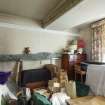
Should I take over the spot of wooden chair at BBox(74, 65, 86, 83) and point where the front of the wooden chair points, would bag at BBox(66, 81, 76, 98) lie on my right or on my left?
on my right

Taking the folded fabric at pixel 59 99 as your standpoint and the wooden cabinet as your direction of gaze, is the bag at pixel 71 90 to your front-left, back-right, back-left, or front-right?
front-right

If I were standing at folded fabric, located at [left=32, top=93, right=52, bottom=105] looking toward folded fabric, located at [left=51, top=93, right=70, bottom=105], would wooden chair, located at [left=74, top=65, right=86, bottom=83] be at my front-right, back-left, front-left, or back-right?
front-left

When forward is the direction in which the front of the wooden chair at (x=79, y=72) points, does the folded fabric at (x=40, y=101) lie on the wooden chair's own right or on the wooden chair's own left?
on the wooden chair's own right

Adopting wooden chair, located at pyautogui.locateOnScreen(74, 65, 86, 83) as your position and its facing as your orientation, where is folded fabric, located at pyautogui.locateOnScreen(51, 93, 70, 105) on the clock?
The folded fabric is roughly at 2 o'clock from the wooden chair.

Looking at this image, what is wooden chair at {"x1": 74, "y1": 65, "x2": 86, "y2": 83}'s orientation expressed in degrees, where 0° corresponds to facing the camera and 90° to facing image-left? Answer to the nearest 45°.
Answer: approximately 315°

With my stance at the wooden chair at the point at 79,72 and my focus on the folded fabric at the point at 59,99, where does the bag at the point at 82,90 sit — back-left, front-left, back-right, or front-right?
front-left
